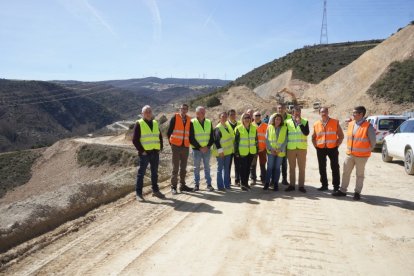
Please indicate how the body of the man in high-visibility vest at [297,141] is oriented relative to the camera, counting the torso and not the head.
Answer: toward the camera

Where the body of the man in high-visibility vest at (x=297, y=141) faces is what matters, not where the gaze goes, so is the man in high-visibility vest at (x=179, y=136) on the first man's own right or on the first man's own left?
on the first man's own right

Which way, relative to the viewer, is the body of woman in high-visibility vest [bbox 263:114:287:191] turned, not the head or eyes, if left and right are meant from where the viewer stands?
facing the viewer

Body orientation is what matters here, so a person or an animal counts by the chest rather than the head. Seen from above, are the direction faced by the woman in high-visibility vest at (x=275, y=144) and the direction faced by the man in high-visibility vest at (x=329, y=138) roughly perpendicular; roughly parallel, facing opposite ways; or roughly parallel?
roughly parallel

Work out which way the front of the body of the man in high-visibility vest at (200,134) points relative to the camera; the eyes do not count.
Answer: toward the camera

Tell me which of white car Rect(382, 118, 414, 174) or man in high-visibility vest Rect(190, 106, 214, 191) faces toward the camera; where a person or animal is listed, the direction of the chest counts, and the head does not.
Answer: the man in high-visibility vest

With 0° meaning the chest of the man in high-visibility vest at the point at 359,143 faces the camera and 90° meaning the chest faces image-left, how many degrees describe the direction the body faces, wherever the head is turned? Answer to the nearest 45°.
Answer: approximately 45°

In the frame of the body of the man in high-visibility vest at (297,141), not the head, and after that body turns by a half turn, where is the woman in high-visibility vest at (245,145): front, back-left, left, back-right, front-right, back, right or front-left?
left

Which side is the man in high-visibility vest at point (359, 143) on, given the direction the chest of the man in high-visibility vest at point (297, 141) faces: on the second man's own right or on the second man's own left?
on the second man's own left

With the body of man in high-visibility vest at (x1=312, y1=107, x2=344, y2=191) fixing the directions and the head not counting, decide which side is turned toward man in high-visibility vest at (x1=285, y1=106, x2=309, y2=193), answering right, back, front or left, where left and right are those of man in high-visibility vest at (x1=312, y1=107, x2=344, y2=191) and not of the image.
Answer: right

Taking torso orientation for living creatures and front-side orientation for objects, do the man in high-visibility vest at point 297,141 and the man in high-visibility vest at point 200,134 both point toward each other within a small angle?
no

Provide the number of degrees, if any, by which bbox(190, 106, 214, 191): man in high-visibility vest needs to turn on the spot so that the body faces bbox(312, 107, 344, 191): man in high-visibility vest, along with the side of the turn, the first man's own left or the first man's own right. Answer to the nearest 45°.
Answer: approximately 90° to the first man's own left

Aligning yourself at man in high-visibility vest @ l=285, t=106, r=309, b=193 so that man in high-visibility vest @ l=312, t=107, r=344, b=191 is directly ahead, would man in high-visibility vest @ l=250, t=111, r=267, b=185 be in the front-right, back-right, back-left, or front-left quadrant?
back-left
